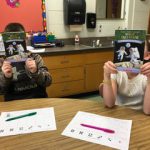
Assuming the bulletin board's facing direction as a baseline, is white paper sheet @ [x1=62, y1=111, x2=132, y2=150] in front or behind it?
in front

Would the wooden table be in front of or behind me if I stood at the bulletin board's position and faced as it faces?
in front

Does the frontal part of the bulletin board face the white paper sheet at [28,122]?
yes

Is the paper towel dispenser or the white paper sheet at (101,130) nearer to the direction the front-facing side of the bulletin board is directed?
the white paper sheet

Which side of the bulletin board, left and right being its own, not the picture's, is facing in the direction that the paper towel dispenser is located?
left

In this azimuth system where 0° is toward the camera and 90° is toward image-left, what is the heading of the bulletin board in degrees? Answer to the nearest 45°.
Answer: approximately 0°
